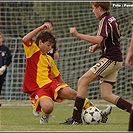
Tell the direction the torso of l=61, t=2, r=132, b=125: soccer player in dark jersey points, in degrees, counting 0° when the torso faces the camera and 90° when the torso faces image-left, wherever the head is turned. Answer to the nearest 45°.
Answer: approximately 90°
